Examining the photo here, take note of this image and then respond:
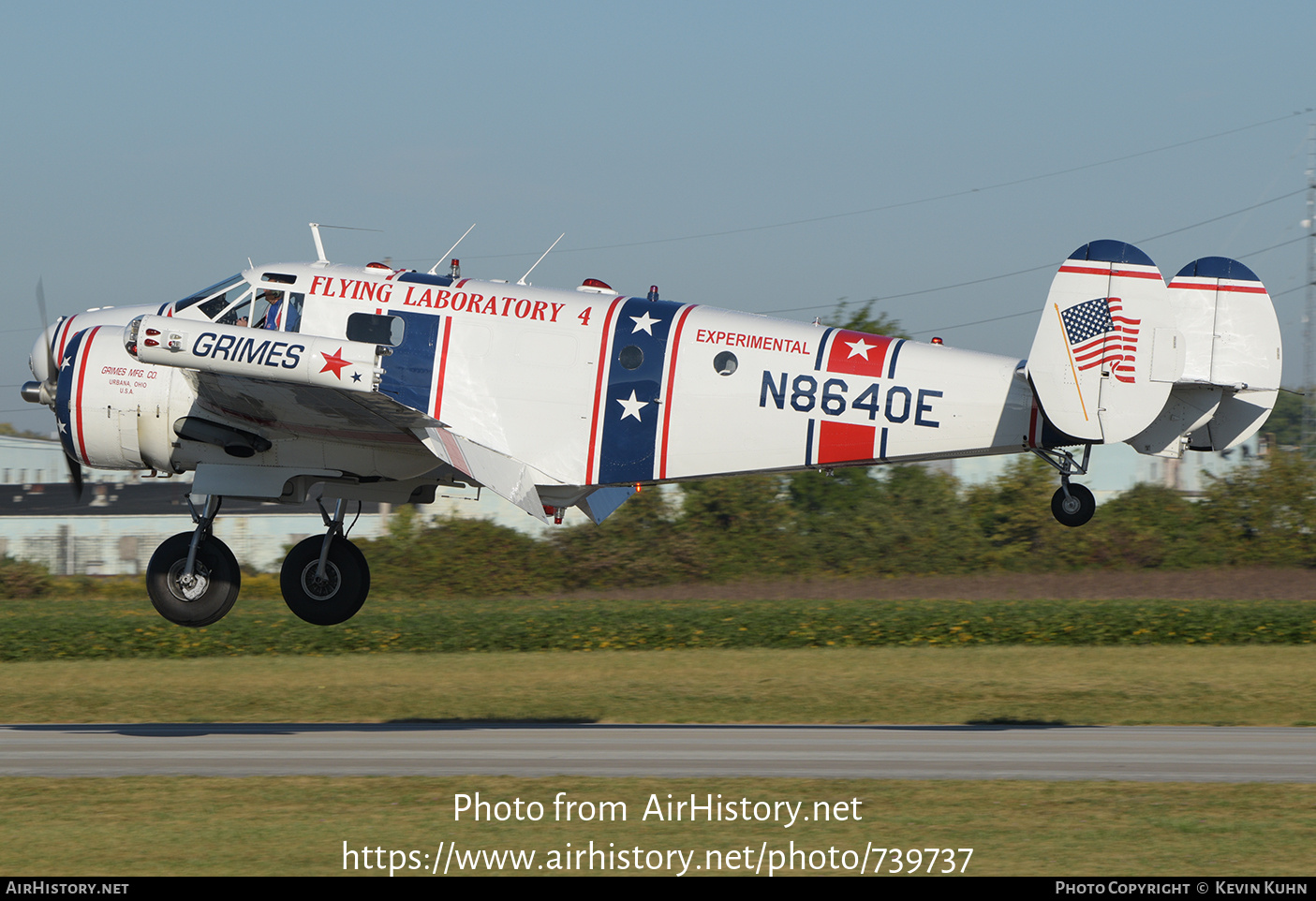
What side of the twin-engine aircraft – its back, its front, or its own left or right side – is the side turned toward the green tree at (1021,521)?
right

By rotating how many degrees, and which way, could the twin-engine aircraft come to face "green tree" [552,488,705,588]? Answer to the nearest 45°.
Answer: approximately 90° to its right

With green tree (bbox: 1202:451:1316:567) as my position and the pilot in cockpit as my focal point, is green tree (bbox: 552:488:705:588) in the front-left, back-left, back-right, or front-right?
front-right

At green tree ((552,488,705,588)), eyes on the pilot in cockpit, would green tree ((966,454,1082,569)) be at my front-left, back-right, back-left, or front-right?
back-left

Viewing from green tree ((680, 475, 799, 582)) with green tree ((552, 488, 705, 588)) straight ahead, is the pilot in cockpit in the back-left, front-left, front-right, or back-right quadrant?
front-left

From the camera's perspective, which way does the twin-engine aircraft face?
to the viewer's left

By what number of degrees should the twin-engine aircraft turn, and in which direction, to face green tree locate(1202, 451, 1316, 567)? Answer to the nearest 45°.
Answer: approximately 135° to its right

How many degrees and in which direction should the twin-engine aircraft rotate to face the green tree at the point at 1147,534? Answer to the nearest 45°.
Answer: approximately 135° to its right

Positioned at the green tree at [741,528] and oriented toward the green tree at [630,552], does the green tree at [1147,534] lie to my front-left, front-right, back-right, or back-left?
back-left

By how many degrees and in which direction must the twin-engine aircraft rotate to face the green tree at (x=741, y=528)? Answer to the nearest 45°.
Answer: approximately 90° to its right
